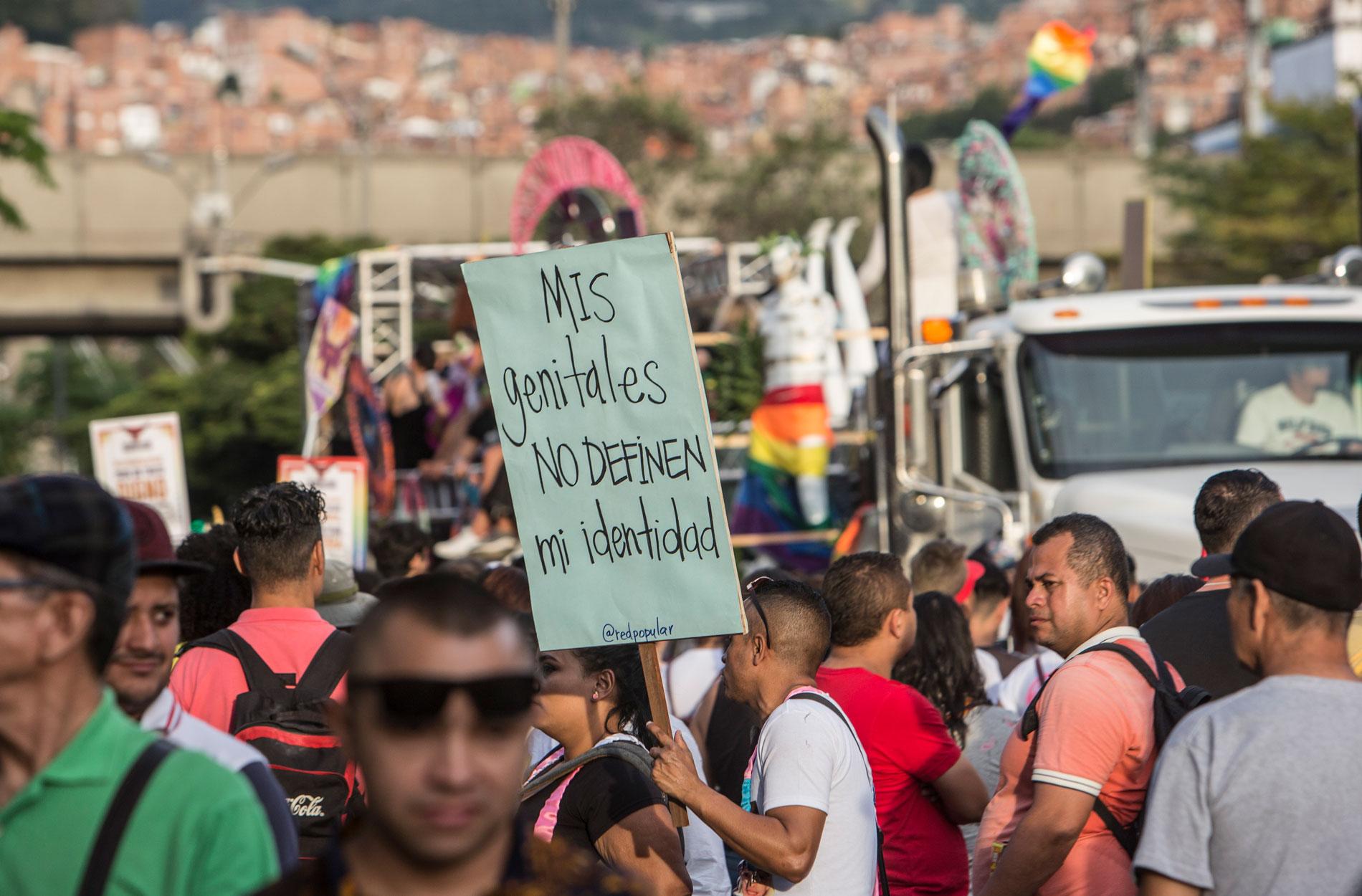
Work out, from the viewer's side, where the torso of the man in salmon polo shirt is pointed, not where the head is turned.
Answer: to the viewer's left

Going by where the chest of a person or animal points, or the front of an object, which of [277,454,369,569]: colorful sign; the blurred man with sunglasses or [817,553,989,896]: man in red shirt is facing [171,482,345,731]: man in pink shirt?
the colorful sign

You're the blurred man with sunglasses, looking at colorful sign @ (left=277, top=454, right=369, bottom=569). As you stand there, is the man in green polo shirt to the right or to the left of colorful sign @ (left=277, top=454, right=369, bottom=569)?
left

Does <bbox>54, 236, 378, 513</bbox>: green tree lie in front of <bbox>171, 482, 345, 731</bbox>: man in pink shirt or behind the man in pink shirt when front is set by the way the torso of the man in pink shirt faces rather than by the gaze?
in front

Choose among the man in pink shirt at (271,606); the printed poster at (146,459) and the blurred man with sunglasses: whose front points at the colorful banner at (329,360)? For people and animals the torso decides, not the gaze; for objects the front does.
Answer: the man in pink shirt

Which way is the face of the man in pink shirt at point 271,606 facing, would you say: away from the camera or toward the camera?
away from the camera

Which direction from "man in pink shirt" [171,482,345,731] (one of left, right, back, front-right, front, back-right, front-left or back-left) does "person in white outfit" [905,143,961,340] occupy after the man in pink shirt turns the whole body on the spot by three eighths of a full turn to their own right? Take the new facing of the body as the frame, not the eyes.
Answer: left

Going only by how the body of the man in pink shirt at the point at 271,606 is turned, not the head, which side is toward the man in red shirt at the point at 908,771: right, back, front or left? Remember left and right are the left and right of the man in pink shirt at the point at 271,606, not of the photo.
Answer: right

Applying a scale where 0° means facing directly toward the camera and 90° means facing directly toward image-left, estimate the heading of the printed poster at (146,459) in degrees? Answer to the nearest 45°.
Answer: approximately 0°

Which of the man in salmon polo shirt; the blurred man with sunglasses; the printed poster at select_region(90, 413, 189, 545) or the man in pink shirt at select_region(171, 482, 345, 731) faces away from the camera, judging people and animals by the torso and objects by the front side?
the man in pink shirt

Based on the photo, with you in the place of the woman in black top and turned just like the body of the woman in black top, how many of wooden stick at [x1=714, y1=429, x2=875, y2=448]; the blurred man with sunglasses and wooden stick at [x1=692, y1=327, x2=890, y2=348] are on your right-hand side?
2

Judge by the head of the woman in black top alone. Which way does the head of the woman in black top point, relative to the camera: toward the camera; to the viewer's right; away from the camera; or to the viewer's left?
to the viewer's left
